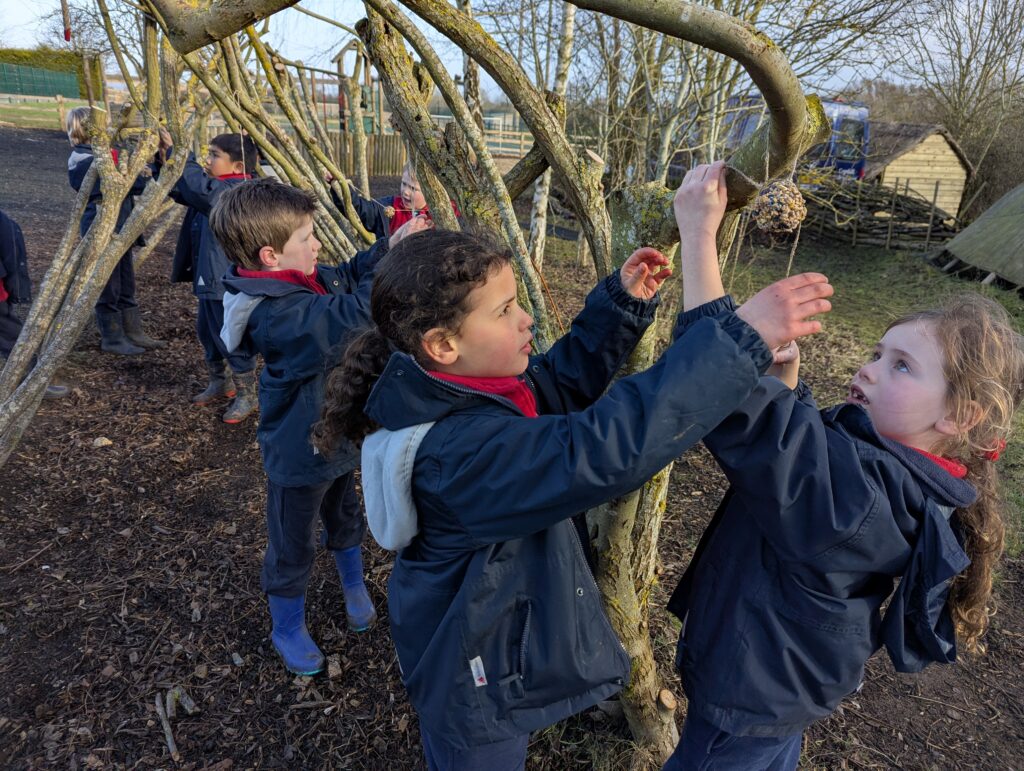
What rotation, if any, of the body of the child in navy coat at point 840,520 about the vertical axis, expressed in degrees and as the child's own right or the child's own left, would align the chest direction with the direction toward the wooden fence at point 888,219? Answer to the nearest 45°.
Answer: approximately 90° to the child's own right

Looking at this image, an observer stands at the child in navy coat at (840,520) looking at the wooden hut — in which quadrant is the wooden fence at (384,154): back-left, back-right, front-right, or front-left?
front-left

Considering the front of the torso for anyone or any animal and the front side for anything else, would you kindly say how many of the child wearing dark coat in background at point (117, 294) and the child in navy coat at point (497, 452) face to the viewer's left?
0

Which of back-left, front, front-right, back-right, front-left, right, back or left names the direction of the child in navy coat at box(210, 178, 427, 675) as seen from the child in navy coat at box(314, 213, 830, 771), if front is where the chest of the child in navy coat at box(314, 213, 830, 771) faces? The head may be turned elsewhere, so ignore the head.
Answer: back-left

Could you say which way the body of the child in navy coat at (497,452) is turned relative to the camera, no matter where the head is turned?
to the viewer's right

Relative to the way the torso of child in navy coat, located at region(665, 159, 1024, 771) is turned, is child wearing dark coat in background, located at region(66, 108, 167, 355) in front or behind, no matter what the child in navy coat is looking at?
in front

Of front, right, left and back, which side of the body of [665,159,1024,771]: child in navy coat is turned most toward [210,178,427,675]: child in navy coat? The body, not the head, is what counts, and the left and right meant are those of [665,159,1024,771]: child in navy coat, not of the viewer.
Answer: front

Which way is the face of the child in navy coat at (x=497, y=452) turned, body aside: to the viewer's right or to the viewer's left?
to the viewer's right

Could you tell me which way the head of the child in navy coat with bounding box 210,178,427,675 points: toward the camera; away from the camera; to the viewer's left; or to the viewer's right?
to the viewer's right

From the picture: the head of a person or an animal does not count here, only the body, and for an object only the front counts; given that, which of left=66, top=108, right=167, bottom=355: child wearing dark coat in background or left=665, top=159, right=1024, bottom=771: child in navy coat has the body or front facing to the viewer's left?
the child in navy coat

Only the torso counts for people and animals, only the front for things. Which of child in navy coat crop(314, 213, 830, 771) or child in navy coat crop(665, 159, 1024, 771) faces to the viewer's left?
child in navy coat crop(665, 159, 1024, 771)

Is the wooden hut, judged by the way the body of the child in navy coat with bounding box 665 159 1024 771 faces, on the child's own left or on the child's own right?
on the child's own right

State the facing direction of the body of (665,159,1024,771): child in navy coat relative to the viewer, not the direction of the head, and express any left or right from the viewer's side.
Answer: facing to the left of the viewer

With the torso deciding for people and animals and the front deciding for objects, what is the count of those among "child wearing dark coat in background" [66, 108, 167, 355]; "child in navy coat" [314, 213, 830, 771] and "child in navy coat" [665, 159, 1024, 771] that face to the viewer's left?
1
